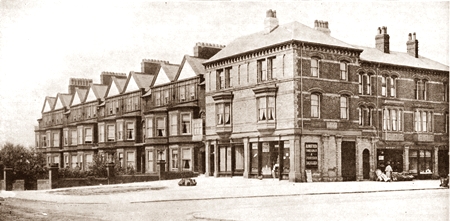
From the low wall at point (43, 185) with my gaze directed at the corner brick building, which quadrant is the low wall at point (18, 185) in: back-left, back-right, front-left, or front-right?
back-left
